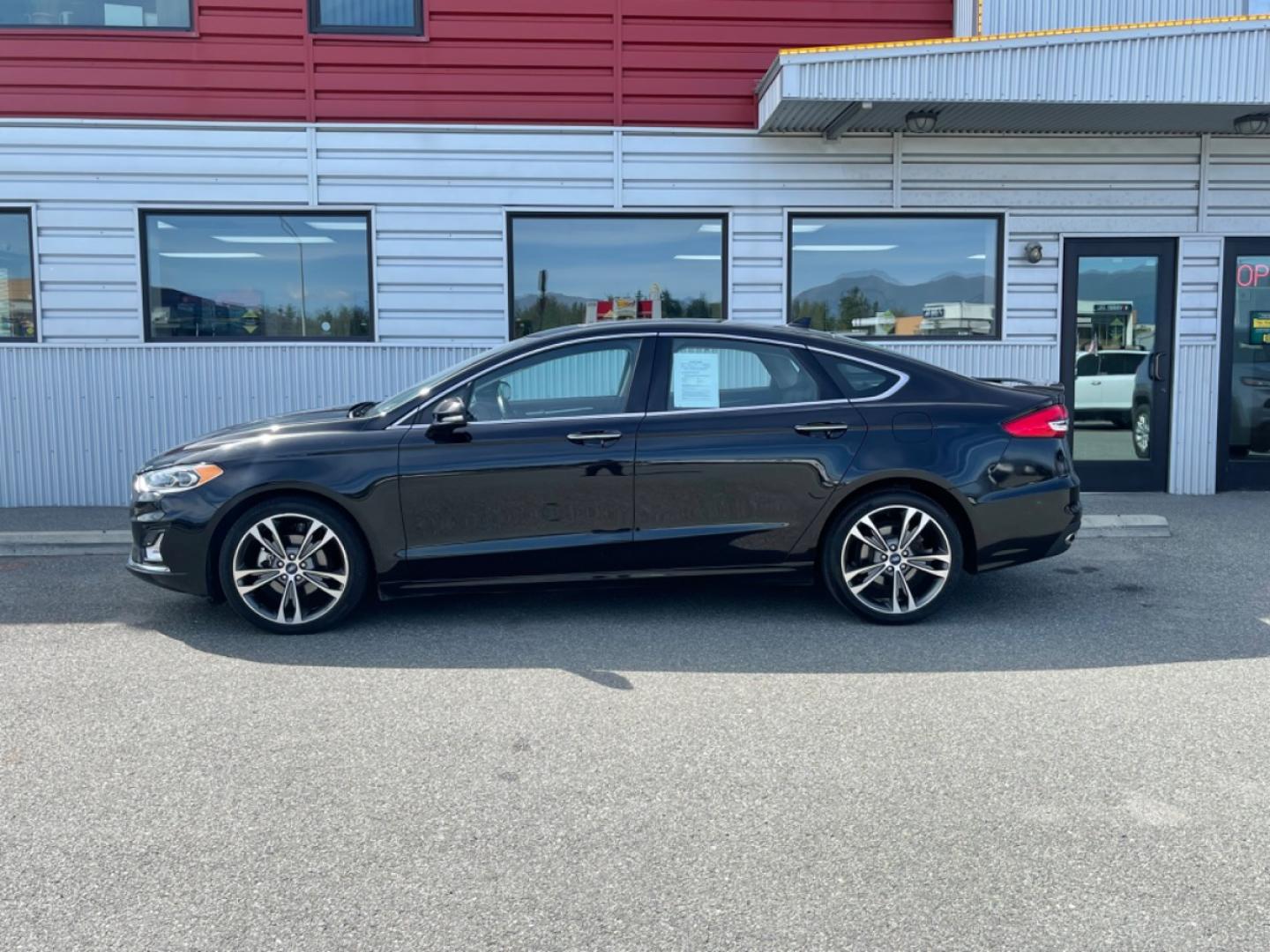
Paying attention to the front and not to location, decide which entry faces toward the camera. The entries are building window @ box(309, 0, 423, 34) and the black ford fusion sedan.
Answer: the building window

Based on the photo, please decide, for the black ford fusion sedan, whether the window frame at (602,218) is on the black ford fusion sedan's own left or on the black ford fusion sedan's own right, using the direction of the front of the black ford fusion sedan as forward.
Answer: on the black ford fusion sedan's own right

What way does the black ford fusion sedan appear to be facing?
to the viewer's left

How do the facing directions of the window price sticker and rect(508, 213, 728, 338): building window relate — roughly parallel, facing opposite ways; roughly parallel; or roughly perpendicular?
roughly parallel

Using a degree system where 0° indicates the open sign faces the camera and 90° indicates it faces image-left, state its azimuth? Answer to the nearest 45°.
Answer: approximately 0°

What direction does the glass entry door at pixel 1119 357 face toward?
toward the camera

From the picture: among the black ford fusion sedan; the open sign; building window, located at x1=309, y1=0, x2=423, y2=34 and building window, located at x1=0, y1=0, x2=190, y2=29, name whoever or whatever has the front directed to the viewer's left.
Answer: the black ford fusion sedan

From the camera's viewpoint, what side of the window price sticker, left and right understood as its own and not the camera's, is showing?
front

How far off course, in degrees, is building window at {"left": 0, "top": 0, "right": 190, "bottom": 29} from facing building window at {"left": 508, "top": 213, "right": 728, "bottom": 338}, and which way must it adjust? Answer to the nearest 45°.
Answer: approximately 90° to its left

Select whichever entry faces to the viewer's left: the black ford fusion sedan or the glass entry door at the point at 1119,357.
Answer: the black ford fusion sedan

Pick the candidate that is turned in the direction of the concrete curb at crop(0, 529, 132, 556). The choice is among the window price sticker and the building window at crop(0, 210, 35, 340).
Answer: the building window

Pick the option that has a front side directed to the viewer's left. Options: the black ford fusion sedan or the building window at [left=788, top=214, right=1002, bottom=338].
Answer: the black ford fusion sedan

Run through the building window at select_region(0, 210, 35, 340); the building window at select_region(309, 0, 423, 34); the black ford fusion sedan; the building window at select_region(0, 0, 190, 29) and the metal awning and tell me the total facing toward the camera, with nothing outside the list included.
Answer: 4

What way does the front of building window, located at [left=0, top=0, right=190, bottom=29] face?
toward the camera

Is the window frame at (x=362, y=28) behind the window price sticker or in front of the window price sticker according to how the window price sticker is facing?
behind

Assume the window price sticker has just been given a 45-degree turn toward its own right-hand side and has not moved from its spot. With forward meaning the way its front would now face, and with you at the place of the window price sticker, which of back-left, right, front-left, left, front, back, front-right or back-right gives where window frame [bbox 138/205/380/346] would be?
right
